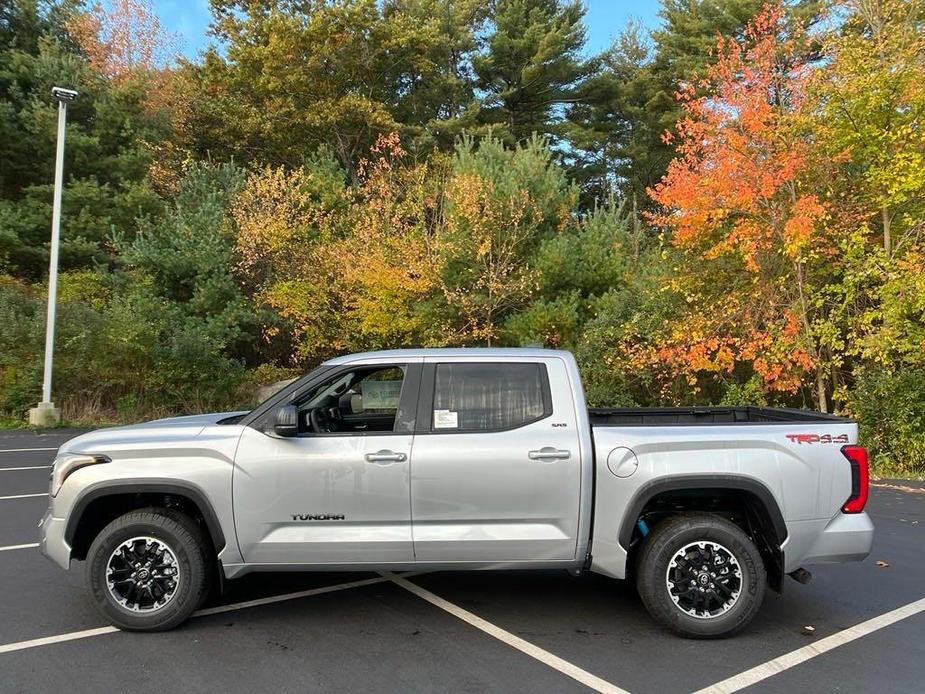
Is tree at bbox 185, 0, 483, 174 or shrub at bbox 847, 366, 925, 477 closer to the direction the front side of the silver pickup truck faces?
the tree

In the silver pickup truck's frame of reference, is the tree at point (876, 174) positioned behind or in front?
behind

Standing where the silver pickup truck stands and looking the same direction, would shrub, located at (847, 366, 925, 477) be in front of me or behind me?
behind

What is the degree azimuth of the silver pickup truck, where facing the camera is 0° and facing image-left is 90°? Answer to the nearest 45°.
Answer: approximately 90°

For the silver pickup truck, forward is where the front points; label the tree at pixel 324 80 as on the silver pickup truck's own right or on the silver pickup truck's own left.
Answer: on the silver pickup truck's own right

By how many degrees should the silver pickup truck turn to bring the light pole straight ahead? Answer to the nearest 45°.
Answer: approximately 45° to its right

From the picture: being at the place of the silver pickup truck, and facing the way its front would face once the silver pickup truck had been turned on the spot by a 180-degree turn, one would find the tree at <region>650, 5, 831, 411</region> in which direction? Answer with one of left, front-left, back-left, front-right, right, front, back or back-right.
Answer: front-left

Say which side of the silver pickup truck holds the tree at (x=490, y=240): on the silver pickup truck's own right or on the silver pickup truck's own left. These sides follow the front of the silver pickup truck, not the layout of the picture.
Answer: on the silver pickup truck's own right
